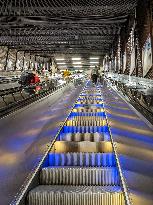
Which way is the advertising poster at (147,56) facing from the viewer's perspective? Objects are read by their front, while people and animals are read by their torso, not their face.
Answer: to the viewer's left
